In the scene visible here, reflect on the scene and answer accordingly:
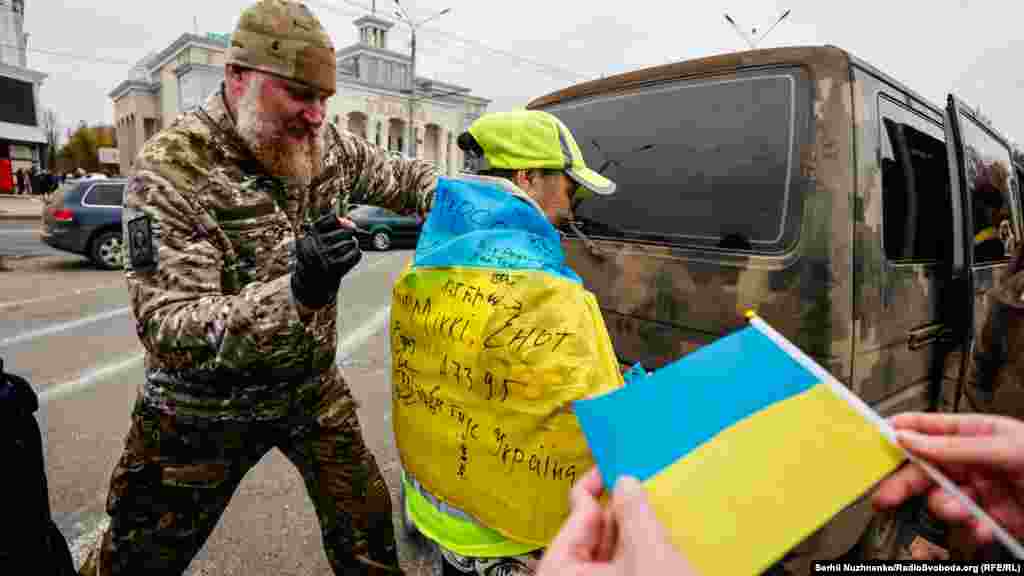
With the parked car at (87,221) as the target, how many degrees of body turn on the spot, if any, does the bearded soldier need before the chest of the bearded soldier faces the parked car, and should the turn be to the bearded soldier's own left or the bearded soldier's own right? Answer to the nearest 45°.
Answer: approximately 135° to the bearded soldier's own left

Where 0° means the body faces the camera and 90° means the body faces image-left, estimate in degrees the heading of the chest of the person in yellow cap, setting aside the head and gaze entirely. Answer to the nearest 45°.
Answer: approximately 225°

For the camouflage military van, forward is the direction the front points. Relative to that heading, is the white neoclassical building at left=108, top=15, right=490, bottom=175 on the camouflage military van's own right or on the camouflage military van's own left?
on the camouflage military van's own left

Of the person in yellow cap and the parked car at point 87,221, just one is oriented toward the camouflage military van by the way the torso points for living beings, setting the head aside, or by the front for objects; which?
the person in yellow cap

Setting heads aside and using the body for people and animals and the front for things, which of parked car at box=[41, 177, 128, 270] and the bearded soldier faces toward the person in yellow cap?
the bearded soldier

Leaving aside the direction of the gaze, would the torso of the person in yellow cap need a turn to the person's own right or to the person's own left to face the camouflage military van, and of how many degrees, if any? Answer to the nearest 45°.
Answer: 0° — they already face it

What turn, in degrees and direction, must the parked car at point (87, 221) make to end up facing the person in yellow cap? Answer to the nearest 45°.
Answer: approximately 135° to its right

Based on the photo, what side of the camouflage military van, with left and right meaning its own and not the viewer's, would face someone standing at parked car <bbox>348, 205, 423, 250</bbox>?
left
